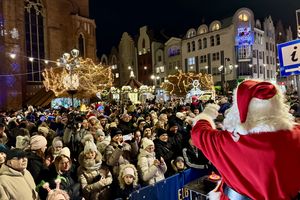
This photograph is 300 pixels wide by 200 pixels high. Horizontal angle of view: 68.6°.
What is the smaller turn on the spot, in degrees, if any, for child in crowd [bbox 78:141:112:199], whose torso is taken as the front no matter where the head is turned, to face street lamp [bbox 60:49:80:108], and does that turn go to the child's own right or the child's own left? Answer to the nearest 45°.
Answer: approximately 135° to the child's own left

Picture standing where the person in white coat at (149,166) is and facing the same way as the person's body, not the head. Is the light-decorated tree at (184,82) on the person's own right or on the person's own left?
on the person's own left

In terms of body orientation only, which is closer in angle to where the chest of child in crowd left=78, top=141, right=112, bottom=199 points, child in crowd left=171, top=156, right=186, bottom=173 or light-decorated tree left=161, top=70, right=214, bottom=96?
the child in crowd

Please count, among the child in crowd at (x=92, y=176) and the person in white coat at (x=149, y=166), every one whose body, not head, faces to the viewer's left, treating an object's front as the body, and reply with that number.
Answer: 0

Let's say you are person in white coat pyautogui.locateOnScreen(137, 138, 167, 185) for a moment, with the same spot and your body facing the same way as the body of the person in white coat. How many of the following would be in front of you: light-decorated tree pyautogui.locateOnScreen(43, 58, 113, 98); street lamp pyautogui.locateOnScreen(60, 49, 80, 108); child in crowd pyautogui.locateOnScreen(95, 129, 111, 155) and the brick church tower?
0

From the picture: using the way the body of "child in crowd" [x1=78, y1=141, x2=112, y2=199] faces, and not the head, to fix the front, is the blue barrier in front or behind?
in front

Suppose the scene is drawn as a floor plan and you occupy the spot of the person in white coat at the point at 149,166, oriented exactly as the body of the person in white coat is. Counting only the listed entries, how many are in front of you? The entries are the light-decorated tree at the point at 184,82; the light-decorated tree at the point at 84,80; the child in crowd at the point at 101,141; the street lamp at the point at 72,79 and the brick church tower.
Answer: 0

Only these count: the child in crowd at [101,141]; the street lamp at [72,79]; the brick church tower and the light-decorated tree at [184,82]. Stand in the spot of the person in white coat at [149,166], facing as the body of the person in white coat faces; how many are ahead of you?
0

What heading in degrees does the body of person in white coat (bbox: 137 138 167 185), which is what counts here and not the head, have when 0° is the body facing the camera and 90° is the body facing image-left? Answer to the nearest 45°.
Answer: approximately 315°

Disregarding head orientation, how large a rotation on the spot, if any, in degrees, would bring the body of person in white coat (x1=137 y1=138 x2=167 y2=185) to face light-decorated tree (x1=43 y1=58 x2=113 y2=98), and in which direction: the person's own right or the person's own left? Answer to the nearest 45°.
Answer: approximately 135° to the person's own left

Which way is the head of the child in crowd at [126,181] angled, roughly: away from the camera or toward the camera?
toward the camera

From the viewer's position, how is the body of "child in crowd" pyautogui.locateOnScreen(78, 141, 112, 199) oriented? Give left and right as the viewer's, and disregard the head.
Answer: facing the viewer and to the right of the viewer

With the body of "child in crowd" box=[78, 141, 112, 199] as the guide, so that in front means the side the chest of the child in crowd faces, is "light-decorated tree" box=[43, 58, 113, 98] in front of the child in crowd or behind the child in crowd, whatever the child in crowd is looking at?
behind

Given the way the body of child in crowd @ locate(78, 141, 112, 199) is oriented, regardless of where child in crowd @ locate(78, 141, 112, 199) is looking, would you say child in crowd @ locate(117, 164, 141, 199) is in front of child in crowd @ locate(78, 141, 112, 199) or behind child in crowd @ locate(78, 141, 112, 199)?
in front

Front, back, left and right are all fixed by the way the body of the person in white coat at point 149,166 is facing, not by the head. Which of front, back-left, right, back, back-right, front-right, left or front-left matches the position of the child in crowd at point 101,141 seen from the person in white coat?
back

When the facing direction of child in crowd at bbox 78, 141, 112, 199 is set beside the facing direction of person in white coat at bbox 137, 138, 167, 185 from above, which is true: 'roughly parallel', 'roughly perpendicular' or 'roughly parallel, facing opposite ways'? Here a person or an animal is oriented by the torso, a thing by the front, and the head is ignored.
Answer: roughly parallel

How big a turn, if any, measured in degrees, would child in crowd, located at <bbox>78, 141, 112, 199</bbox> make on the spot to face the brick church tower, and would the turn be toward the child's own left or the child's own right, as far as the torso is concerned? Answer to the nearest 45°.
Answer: approximately 135° to the child's own left

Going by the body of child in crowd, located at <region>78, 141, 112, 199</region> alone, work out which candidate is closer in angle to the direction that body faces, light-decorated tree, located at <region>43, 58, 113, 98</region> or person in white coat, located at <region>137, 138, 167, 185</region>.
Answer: the person in white coat
